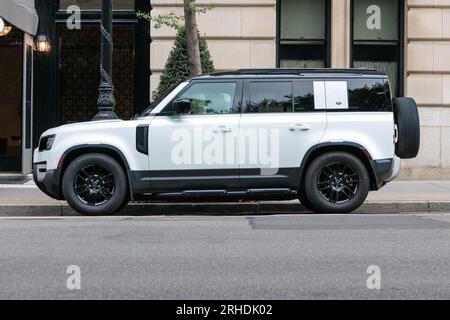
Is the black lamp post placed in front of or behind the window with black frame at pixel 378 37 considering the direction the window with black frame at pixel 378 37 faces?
in front

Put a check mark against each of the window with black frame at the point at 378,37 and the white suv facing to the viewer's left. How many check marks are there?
1

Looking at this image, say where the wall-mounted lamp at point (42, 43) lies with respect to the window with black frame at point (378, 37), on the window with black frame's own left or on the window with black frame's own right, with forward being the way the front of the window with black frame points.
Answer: on the window with black frame's own right

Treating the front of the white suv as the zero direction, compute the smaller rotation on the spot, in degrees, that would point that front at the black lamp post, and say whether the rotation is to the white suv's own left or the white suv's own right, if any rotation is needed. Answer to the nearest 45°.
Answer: approximately 45° to the white suv's own right

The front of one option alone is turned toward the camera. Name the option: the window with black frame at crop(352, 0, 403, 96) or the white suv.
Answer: the window with black frame

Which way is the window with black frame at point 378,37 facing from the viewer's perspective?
toward the camera

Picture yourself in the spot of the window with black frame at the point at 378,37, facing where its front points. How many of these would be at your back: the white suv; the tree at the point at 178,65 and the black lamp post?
0

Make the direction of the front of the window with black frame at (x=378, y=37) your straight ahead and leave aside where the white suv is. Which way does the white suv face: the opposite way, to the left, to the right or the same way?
to the right

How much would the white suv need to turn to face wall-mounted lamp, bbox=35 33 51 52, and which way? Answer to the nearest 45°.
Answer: approximately 45° to its right

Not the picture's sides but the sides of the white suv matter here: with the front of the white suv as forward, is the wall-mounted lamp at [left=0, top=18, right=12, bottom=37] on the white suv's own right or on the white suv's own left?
on the white suv's own right

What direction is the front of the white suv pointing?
to the viewer's left

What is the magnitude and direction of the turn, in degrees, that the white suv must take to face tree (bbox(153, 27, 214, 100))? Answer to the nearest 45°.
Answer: approximately 90° to its right

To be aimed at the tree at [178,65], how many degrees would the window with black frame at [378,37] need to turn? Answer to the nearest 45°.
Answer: approximately 45° to its right
